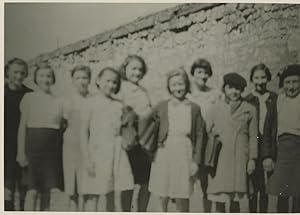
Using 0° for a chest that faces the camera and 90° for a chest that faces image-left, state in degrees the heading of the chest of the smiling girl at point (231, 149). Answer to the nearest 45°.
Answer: approximately 0°

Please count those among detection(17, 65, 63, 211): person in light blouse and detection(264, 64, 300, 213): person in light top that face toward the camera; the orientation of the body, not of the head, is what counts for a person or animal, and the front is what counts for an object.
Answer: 2
